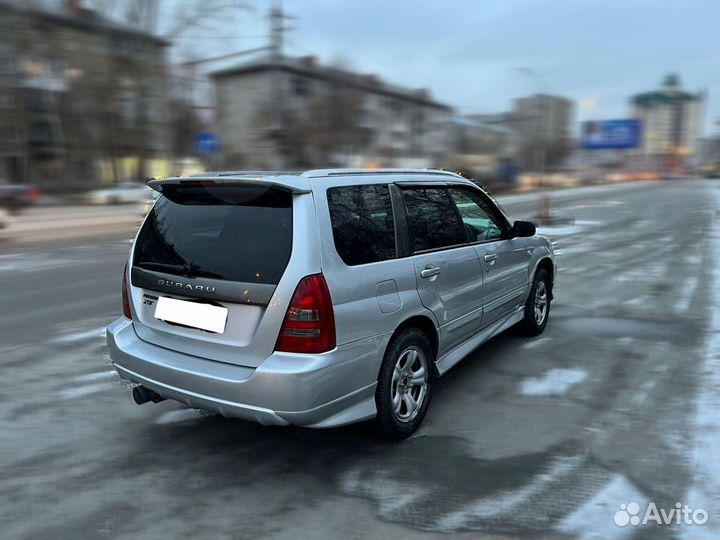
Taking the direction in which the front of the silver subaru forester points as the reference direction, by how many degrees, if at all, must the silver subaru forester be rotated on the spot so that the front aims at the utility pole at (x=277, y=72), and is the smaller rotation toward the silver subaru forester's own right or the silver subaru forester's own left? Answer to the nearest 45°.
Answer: approximately 45° to the silver subaru forester's own left

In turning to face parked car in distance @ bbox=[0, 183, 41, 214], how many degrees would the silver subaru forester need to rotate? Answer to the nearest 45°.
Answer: approximately 90° to its left

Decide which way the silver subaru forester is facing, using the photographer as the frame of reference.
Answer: facing away from the viewer and to the right of the viewer

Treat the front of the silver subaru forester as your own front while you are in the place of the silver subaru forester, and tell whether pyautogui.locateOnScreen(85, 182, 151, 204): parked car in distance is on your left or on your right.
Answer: on your left
